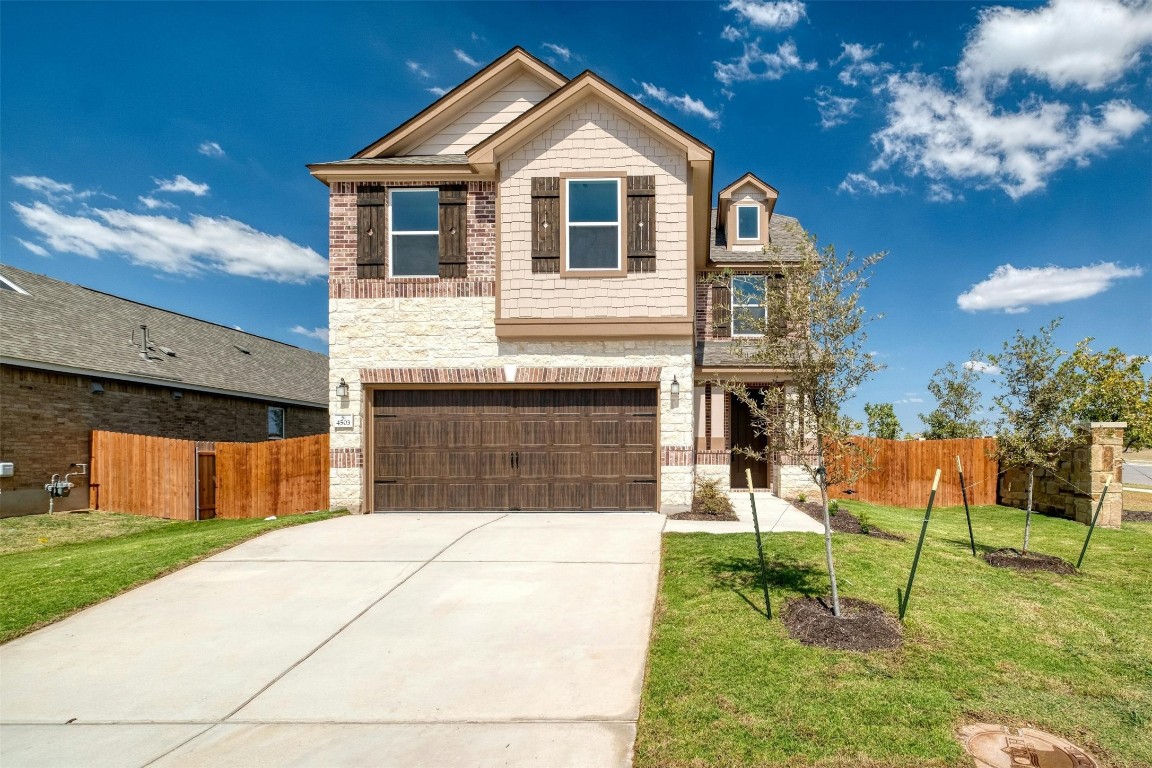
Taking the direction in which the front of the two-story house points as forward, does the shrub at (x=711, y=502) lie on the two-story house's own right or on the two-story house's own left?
on the two-story house's own left

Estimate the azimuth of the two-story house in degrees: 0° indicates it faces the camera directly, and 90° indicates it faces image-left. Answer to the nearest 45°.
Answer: approximately 0°

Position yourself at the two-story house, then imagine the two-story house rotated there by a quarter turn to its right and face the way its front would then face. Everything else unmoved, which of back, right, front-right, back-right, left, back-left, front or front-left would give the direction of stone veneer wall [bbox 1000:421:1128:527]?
back

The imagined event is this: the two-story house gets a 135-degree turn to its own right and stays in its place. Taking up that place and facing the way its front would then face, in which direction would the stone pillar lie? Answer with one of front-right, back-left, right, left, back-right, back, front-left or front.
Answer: back-right

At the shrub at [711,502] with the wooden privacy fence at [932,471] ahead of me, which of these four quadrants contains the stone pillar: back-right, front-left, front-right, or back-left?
front-right

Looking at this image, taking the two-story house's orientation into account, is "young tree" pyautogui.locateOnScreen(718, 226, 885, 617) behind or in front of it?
in front
